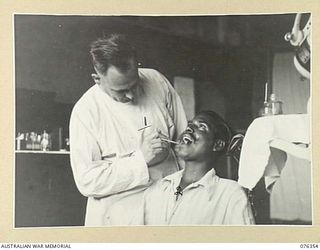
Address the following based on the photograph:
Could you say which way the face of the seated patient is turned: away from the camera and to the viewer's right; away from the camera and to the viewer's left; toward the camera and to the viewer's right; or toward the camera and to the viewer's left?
toward the camera and to the viewer's left

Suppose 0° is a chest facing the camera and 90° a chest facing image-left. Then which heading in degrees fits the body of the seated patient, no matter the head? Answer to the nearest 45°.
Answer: approximately 45°
